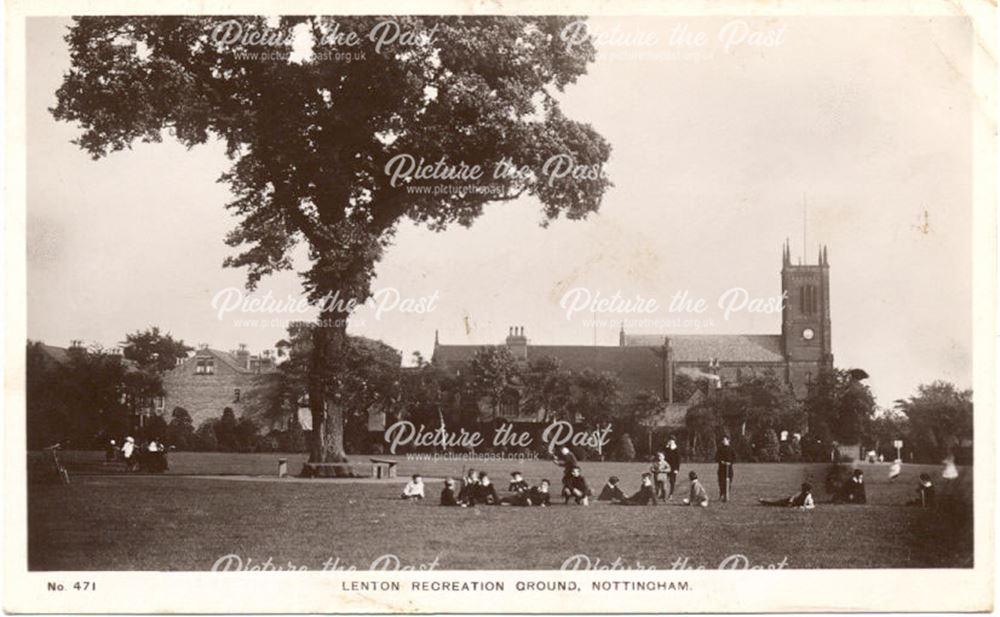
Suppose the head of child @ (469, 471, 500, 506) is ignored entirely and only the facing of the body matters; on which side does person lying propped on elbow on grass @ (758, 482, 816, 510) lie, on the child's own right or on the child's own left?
on the child's own left
